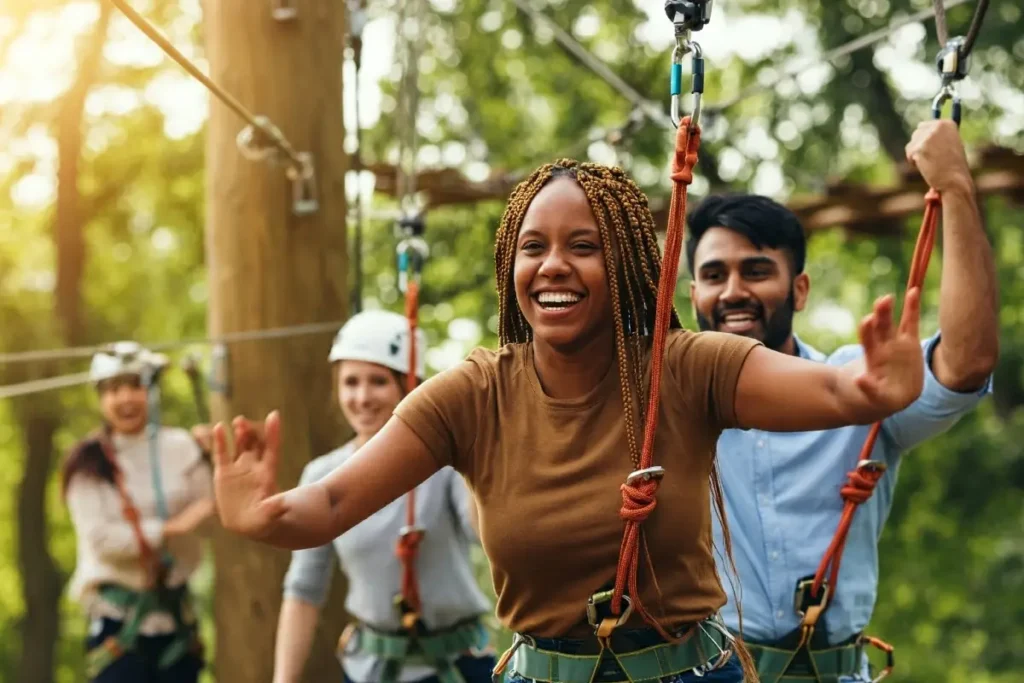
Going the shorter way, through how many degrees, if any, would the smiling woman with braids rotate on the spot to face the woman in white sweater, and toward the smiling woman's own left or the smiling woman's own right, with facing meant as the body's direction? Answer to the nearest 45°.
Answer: approximately 135° to the smiling woman's own right

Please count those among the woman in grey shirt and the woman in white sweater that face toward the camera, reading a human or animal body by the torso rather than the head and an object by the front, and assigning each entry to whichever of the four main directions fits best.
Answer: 2

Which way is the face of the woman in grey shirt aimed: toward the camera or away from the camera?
toward the camera

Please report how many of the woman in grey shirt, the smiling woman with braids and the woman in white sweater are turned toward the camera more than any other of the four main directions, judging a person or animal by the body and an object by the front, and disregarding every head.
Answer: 3

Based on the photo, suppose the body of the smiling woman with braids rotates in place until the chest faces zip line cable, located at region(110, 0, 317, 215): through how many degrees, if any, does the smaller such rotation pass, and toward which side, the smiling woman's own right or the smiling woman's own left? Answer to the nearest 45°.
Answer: approximately 135° to the smiling woman's own right

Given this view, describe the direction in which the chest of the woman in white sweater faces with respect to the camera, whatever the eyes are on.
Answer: toward the camera

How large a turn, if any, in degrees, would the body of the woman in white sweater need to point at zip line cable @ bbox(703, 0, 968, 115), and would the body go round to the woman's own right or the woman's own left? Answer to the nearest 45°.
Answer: approximately 90° to the woman's own left

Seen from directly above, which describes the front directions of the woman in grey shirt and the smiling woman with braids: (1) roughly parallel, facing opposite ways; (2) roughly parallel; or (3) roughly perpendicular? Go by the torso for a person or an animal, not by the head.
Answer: roughly parallel

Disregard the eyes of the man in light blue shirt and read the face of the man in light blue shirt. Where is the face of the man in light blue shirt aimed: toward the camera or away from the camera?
toward the camera

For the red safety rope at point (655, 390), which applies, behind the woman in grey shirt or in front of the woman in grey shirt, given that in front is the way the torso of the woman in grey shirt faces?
in front

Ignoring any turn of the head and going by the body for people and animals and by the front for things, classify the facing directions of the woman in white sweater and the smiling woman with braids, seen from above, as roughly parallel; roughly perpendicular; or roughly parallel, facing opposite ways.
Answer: roughly parallel

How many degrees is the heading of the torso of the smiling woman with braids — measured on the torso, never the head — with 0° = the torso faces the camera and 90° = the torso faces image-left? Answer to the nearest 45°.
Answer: approximately 0°
